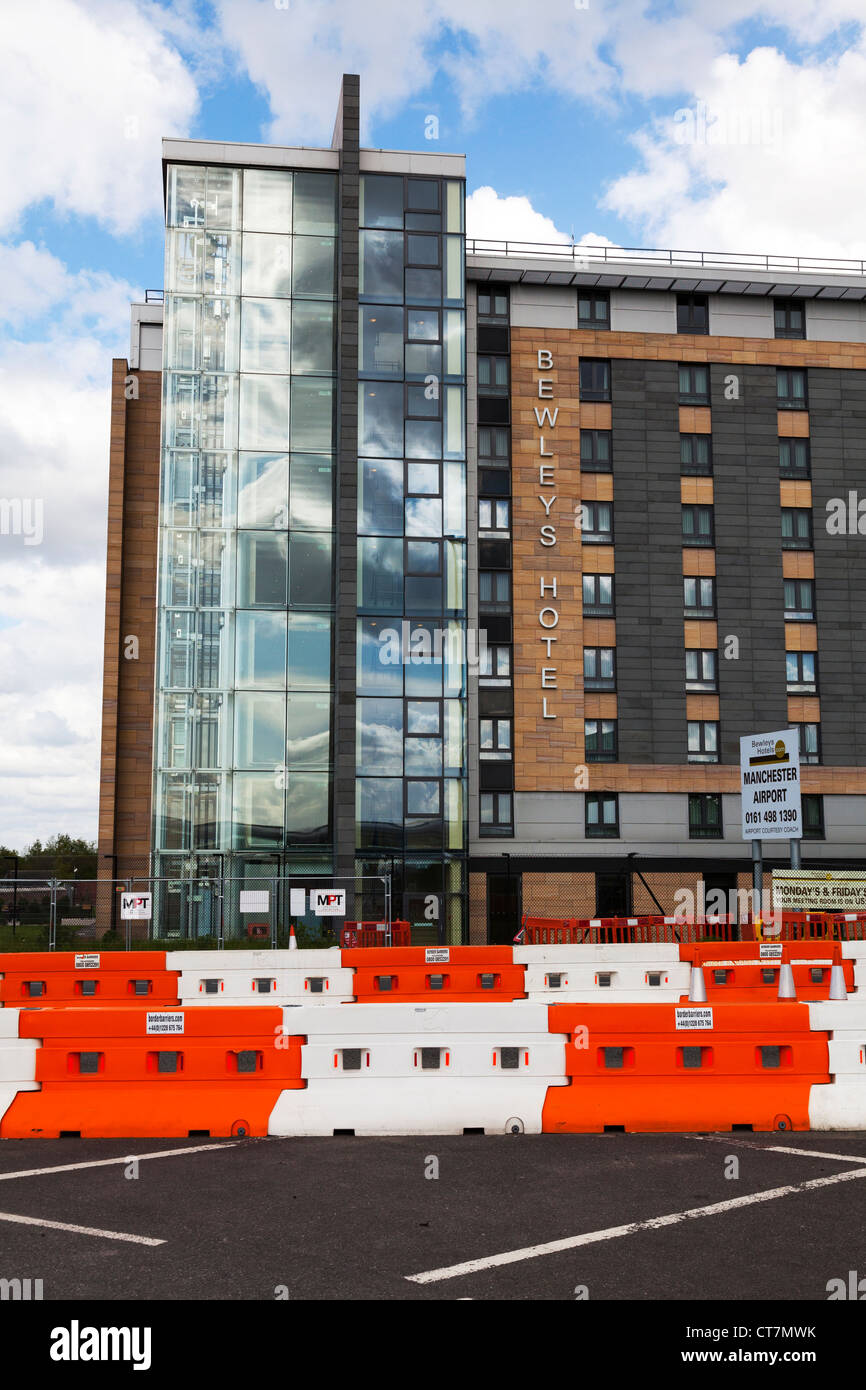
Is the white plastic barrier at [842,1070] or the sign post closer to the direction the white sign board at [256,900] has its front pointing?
the white plastic barrier

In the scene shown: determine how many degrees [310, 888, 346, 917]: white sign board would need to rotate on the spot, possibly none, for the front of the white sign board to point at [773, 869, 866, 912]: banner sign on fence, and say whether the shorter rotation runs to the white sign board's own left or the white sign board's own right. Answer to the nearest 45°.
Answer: approximately 90° to the white sign board's own left

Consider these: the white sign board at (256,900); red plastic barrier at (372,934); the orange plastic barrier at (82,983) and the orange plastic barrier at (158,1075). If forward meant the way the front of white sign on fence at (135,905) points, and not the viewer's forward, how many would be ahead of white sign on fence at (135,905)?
2

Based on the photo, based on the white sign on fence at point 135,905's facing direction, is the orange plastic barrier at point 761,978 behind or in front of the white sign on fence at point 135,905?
in front

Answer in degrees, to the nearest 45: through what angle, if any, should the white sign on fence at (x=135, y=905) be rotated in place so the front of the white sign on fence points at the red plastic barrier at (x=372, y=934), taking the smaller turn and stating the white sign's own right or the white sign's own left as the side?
approximately 135° to the white sign's own left

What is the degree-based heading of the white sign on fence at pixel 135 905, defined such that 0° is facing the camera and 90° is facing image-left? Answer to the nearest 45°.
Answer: approximately 0°
